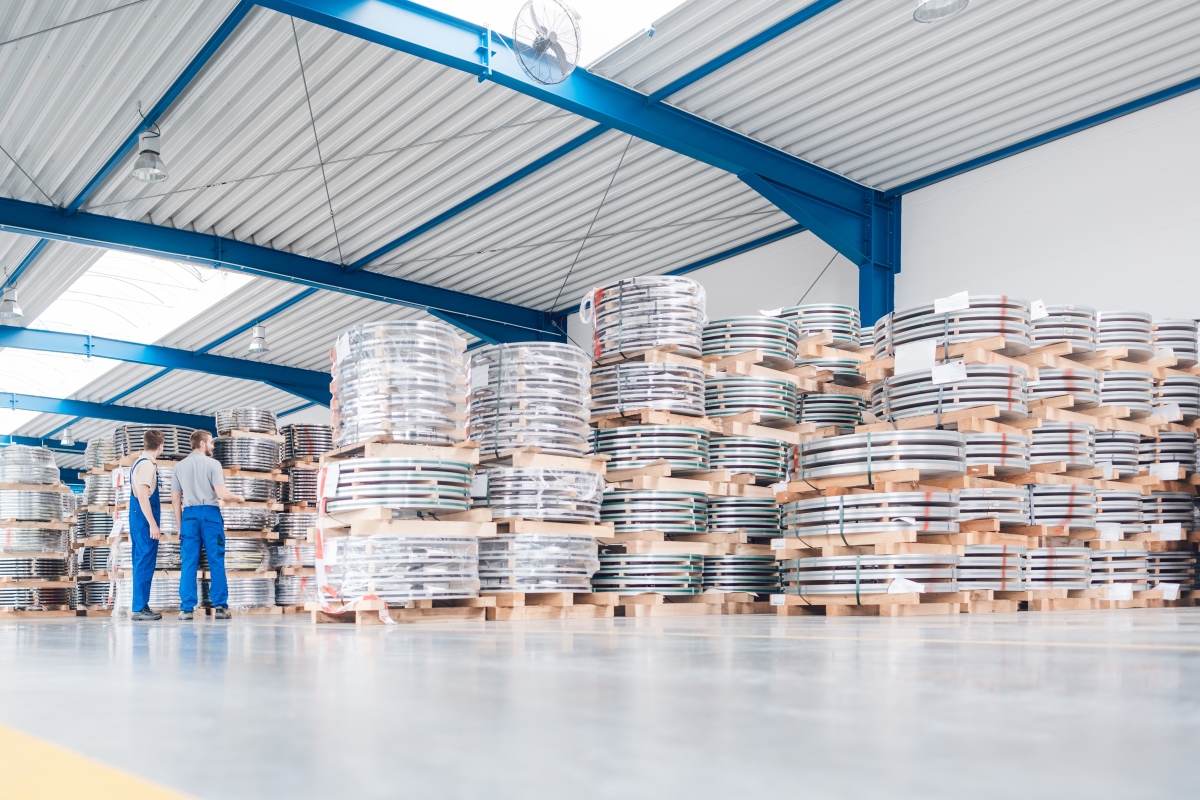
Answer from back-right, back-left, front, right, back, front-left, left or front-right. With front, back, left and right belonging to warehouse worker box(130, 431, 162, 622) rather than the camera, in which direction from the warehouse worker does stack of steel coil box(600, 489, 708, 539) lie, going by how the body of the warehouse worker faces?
front-right

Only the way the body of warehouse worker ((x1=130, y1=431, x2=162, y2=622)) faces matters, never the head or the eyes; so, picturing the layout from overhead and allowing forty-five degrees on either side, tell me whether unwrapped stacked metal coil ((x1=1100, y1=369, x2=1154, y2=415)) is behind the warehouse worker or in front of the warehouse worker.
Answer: in front

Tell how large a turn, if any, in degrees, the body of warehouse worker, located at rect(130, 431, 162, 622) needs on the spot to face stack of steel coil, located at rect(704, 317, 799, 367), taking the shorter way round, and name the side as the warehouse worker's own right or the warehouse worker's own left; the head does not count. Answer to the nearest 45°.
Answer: approximately 45° to the warehouse worker's own right

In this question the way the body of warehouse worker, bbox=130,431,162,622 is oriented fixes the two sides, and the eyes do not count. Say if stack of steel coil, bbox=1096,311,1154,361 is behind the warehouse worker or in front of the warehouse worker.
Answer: in front

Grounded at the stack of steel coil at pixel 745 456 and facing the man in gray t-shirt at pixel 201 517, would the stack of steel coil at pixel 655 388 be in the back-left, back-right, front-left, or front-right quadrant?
front-left

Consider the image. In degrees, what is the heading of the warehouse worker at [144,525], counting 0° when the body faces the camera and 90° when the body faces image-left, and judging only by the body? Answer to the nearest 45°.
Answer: approximately 270°

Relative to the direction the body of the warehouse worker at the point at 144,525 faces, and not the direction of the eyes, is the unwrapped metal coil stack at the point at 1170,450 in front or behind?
in front

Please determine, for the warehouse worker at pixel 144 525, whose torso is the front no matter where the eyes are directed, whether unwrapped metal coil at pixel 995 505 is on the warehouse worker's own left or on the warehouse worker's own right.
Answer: on the warehouse worker's own right

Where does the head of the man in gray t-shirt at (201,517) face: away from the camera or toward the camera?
away from the camera

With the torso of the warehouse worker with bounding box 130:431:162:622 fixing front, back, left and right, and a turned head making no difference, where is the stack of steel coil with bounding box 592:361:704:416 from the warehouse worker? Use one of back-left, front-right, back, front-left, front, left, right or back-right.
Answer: front-right

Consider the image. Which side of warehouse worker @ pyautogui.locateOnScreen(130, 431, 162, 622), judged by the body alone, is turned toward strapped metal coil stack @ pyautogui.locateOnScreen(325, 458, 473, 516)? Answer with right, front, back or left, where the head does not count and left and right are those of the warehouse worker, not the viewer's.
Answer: right
